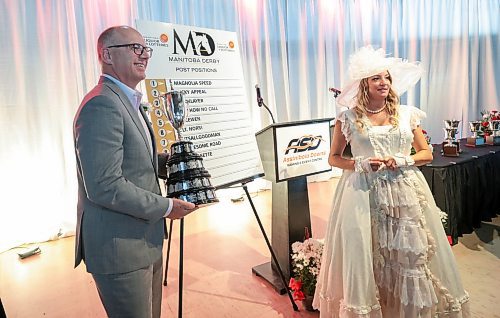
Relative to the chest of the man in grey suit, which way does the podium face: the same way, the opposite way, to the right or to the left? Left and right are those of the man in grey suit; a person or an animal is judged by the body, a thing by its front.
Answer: to the right

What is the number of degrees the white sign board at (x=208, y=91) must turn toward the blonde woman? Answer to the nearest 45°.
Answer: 0° — it already faces them

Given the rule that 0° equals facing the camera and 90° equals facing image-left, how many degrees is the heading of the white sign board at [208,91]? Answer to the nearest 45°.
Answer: approximately 315°

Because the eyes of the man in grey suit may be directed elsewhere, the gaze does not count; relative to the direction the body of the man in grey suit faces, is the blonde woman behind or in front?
in front

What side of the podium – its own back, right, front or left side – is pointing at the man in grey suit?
right

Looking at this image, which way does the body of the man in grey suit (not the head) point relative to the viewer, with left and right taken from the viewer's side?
facing to the right of the viewer

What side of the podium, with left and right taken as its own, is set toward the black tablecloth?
left

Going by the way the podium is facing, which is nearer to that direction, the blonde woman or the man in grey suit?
the blonde woman

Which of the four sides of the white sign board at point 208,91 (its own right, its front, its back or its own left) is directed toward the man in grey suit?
right
